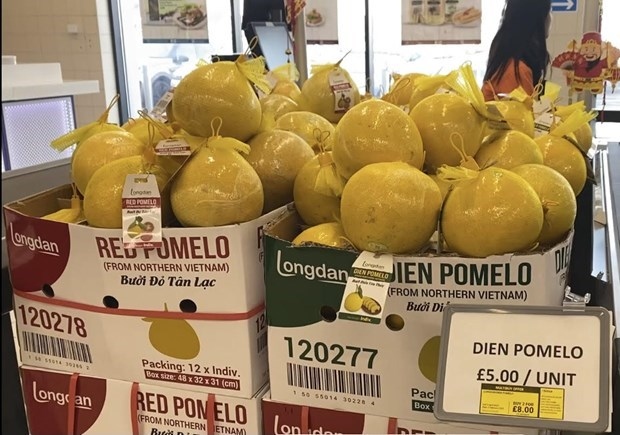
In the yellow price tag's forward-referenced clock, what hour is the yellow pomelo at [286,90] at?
The yellow pomelo is roughly at 5 o'clock from the yellow price tag.

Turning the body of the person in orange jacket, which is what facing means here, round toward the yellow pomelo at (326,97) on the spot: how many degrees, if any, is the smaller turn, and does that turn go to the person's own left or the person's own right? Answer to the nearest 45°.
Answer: approximately 180°

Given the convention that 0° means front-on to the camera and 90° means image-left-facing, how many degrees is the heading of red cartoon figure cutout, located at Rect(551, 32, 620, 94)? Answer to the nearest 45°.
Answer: approximately 0°

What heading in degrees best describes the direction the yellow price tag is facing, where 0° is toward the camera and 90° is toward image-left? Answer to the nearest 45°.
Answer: approximately 0°

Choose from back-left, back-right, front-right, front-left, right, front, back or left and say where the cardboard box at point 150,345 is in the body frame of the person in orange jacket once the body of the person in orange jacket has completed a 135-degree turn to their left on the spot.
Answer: front-left

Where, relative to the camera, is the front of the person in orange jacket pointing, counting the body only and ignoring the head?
away from the camera

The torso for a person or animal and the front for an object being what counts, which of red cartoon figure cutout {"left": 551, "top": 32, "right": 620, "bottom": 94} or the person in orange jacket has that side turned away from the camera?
the person in orange jacket

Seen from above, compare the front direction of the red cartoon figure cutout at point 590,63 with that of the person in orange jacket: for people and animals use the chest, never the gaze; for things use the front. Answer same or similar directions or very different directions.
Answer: very different directions

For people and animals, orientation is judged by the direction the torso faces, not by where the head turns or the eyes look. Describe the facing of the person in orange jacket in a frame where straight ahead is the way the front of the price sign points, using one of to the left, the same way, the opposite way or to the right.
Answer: the opposite way

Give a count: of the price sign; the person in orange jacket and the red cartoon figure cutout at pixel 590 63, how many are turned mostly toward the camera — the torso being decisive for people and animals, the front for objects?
2

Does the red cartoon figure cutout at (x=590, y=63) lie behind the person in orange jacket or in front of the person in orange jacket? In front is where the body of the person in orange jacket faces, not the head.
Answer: behind
